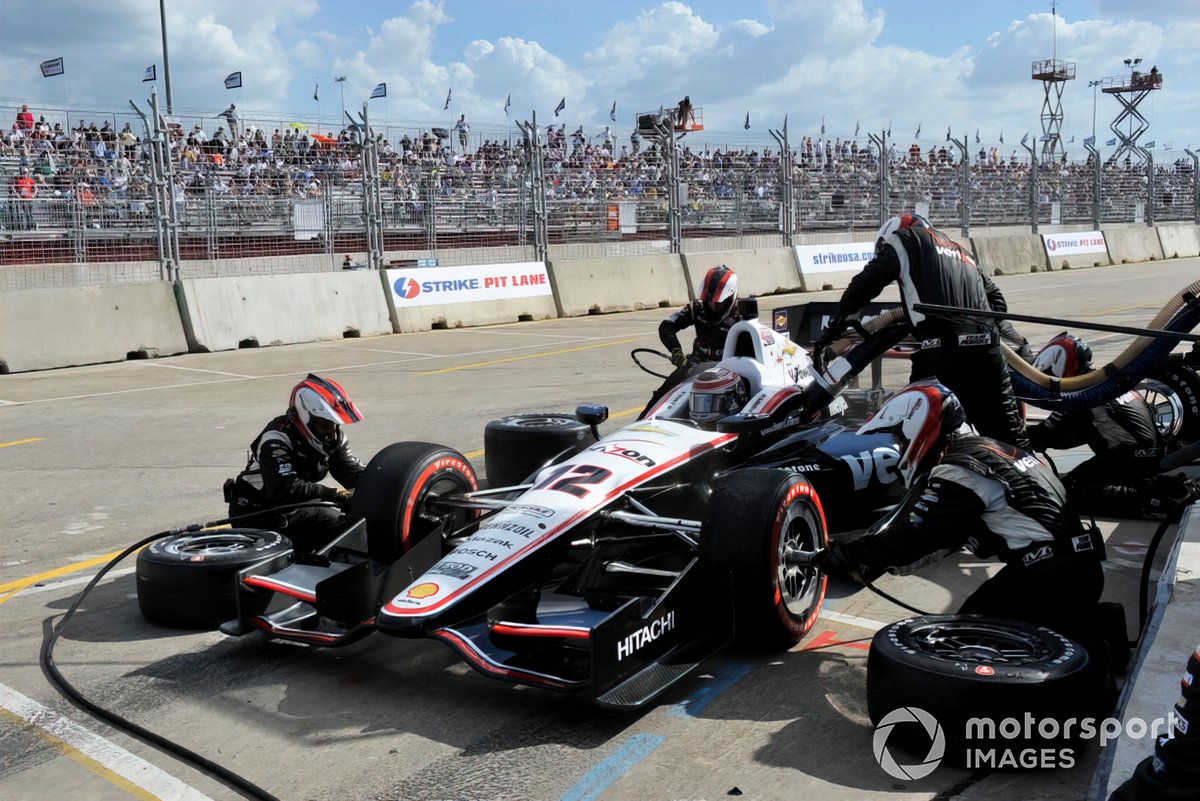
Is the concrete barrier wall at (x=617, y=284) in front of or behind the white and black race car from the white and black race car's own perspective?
behind

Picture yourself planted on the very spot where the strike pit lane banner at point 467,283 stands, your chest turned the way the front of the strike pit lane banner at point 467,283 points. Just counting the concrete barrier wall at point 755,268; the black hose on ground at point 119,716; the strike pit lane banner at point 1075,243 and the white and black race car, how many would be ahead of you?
2

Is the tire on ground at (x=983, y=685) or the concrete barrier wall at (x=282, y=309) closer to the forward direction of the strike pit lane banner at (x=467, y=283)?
the tire on ground

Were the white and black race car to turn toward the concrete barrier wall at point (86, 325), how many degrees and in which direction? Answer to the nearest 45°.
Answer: approximately 90° to its right

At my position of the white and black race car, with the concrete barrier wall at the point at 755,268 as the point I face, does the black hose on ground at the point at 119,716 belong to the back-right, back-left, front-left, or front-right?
back-left

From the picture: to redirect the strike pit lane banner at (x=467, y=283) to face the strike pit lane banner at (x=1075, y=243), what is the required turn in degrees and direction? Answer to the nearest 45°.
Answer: approximately 135° to its left

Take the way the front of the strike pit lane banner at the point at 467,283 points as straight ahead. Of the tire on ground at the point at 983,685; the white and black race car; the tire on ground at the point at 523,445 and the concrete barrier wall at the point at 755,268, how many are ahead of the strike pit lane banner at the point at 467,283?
3

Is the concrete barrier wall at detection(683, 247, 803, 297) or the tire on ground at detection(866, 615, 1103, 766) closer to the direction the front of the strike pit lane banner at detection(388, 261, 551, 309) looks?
the tire on ground

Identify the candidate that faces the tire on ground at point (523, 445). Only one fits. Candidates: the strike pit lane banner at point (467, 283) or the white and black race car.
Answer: the strike pit lane banner

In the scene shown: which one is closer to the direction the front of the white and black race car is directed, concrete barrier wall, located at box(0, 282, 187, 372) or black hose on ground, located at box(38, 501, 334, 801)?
the black hose on ground

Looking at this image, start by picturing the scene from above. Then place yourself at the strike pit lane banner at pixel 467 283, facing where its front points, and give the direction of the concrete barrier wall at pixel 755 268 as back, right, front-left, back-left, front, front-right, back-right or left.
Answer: back-left

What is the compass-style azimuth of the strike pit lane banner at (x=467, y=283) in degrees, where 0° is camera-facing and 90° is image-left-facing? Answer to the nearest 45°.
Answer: approximately 0°

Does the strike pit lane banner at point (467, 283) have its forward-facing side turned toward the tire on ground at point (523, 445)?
yes

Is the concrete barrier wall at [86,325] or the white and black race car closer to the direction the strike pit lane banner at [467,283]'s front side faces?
the white and black race car

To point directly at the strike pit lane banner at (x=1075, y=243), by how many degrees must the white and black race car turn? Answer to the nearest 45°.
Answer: approximately 180°
